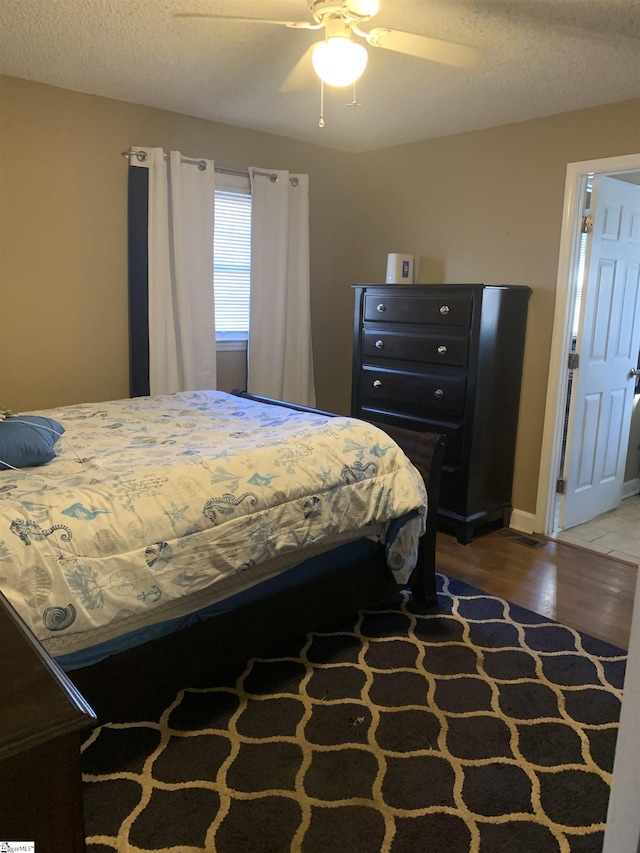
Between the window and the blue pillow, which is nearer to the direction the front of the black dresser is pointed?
the blue pillow

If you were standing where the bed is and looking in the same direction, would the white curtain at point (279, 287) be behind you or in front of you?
in front

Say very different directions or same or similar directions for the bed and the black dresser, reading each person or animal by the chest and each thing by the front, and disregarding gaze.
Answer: very different directions

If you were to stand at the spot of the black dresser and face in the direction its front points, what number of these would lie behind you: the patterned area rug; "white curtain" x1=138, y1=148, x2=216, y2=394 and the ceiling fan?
0

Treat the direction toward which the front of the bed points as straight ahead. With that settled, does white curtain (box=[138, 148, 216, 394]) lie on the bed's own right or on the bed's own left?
on the bed's own left

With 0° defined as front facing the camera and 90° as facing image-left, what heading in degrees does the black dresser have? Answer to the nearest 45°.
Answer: approximately 45°

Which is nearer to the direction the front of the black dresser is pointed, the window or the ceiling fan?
the ceiling fan

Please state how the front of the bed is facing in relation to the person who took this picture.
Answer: facing away from the viewer and to the right of the viewer

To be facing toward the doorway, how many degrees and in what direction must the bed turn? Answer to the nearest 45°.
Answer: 0° — it already faces it

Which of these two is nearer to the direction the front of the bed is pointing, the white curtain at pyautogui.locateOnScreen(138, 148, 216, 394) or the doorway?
the doorway

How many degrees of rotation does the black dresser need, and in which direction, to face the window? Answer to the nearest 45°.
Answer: approximately 45° to its right
